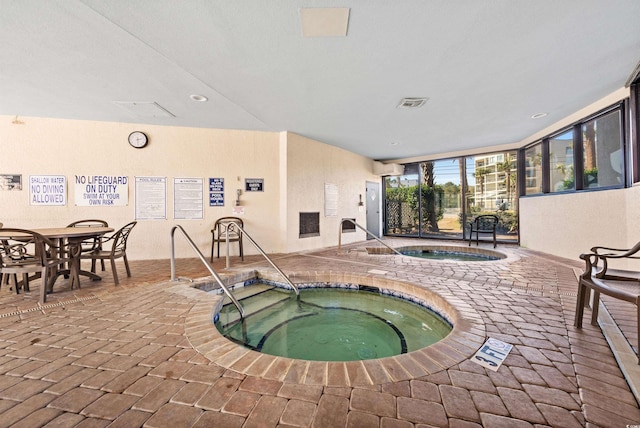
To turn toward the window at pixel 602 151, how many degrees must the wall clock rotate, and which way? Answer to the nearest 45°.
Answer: approximately 45° to its left

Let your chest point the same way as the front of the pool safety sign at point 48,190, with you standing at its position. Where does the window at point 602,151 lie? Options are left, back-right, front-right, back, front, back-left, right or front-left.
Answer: front-left

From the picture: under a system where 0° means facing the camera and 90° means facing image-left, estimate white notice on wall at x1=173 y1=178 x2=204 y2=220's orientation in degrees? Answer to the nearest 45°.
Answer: approximately 0°

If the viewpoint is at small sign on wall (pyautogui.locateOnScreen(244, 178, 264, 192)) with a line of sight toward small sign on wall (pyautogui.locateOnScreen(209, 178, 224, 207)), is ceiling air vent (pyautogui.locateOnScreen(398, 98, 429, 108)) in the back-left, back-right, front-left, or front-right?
back-left

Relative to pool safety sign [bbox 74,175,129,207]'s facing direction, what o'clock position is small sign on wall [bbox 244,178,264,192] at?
The small sign on wall is roughly at 10 o'clock from the pool safety sign.

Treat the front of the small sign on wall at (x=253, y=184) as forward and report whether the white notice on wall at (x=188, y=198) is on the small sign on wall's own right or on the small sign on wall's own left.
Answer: on the small sign on wall's own right
